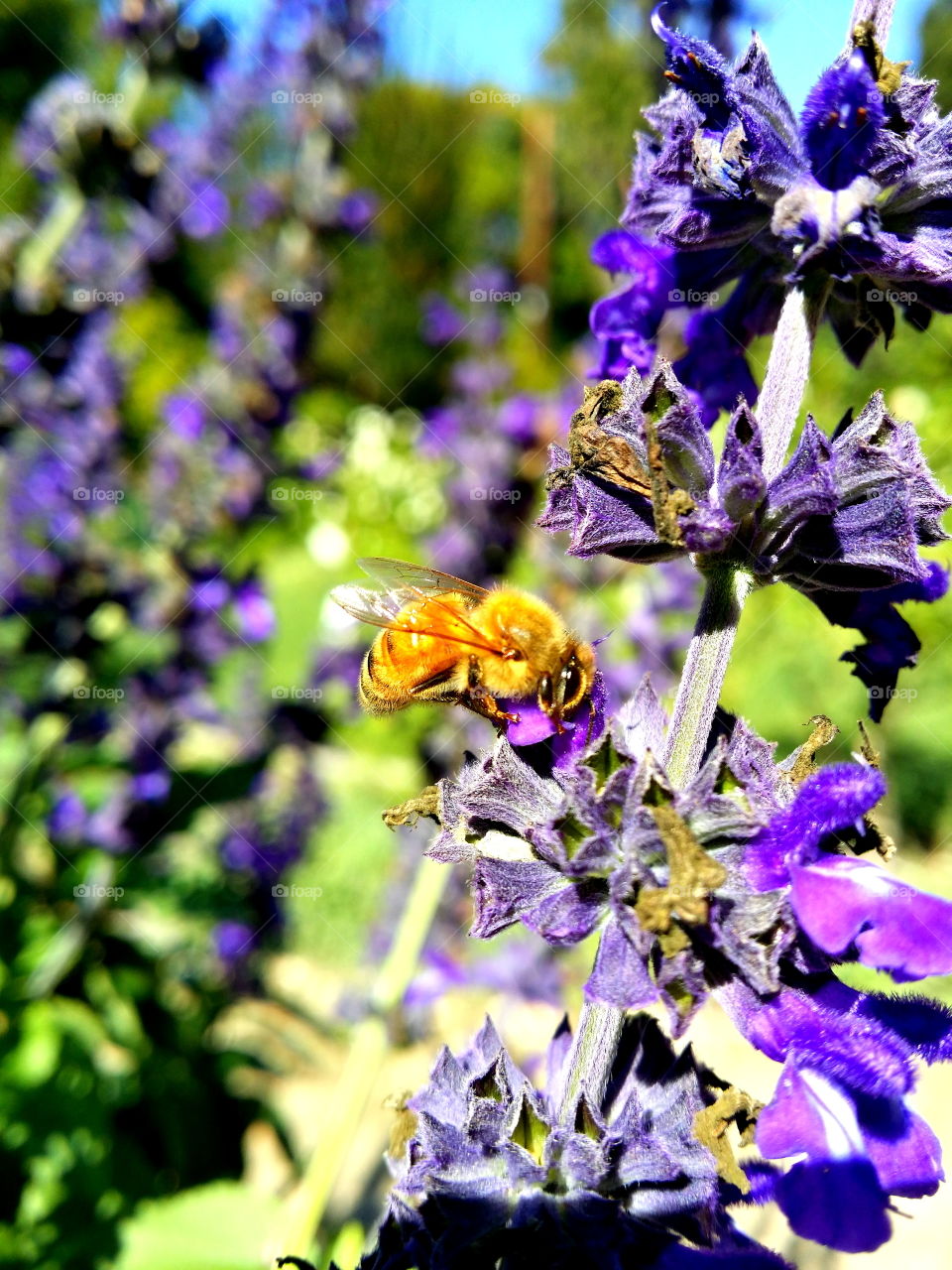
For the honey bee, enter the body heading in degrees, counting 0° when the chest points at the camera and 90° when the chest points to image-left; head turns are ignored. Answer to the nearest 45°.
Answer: approximately 270°

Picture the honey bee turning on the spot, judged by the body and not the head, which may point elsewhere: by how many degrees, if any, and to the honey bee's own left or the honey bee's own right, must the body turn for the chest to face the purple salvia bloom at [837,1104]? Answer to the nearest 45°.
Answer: approximately 45° to the honey bee's own right

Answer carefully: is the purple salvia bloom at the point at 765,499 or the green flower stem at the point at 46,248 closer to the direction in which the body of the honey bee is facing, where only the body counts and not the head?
the purple salvia bloom

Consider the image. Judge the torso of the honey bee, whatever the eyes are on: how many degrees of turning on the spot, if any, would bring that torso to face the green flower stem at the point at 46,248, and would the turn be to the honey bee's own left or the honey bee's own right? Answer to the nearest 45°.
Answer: approximately 135° to the honey bee's own left
